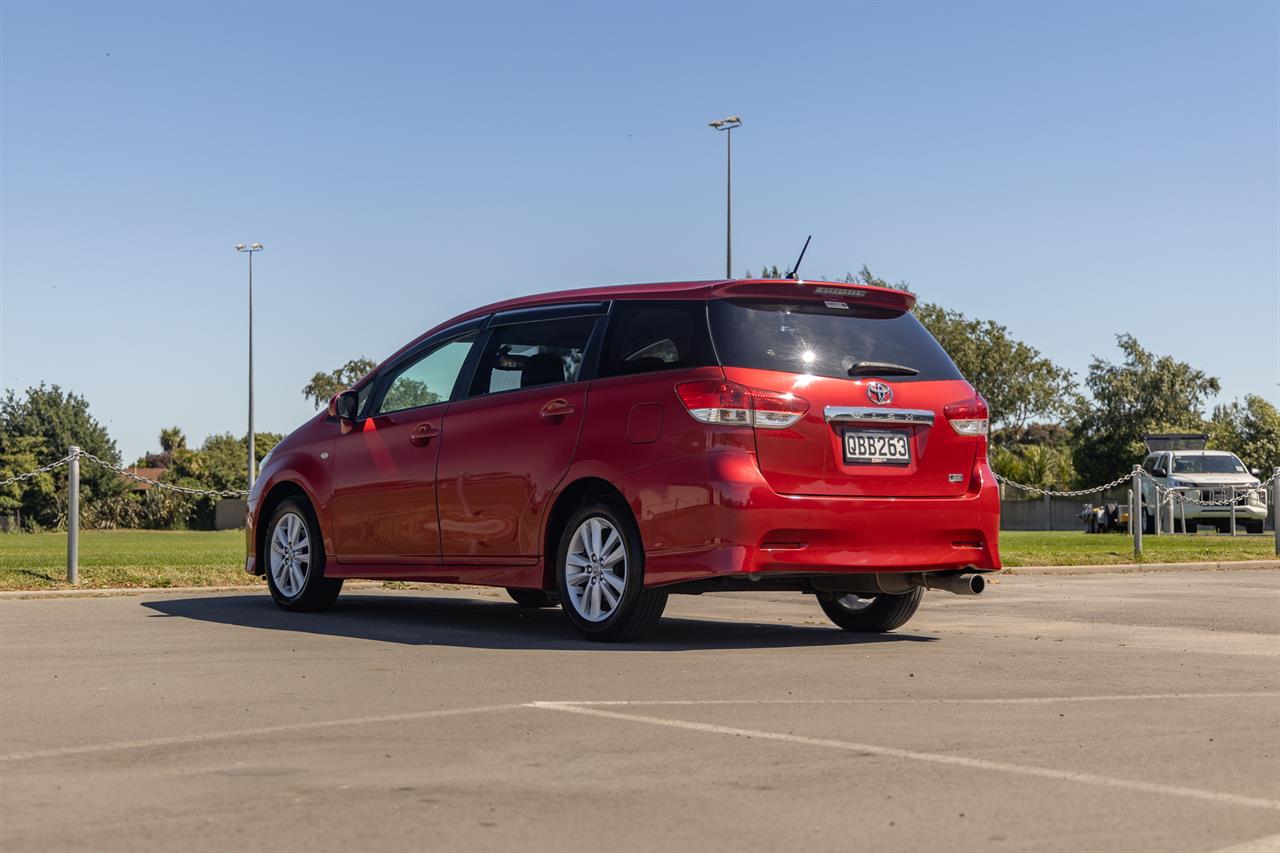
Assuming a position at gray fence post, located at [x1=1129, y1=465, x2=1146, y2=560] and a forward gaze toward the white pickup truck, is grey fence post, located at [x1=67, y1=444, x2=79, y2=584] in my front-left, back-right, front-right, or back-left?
back-left

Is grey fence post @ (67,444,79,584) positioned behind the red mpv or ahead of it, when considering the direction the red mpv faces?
ahead

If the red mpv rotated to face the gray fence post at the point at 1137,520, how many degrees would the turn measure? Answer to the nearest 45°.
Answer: approximately 90° to its right

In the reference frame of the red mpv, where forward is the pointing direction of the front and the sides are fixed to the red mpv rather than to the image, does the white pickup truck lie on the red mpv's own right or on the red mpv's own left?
on the red mpv's own right

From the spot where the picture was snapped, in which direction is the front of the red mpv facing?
facing away from the viewer and to the left of the viewer

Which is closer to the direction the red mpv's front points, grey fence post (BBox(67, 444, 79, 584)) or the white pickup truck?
the grey fence post
